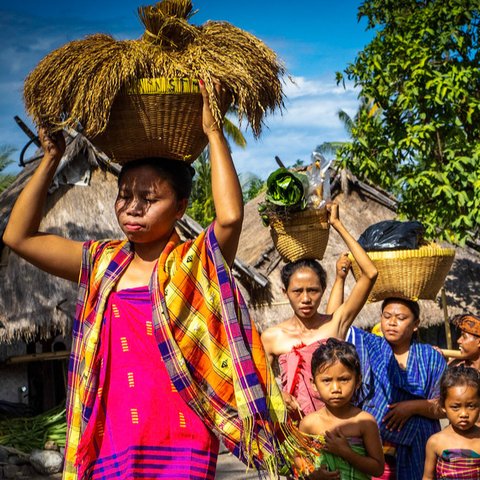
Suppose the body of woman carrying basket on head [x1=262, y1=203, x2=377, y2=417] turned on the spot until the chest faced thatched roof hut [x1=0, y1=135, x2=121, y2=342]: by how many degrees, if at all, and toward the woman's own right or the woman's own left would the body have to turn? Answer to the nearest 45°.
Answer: approximately 135° to the woman's own right

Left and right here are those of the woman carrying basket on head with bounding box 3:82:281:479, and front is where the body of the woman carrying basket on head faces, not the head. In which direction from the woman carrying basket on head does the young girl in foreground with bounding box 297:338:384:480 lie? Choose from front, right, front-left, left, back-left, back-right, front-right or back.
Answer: back

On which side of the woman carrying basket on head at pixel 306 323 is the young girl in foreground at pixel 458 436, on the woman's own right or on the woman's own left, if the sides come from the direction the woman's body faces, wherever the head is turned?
on the woman's own left

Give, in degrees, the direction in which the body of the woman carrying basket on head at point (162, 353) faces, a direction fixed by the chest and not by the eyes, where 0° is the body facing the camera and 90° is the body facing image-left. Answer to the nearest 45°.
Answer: approximately 45°

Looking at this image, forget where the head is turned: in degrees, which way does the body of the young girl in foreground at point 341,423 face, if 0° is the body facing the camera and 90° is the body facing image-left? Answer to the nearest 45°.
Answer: approximately 0°

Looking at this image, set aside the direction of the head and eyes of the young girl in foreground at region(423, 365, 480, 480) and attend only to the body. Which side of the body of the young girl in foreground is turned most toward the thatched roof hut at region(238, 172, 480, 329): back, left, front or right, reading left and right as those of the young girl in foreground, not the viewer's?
back

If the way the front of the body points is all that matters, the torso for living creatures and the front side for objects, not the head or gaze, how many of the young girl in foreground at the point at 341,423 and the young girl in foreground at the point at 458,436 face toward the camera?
2

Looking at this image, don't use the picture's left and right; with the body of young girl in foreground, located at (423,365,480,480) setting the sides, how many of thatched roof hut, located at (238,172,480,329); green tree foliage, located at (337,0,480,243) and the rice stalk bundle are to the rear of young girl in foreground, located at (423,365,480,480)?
2

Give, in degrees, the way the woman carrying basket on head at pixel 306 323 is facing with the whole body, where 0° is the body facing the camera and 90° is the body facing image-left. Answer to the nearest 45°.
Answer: approximately 0°

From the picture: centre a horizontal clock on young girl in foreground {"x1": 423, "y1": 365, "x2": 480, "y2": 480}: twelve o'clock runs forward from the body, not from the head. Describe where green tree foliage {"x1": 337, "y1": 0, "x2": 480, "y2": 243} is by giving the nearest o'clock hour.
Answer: The green tree foliage is roughly at 6 o'clock from the young girl in foreground.
